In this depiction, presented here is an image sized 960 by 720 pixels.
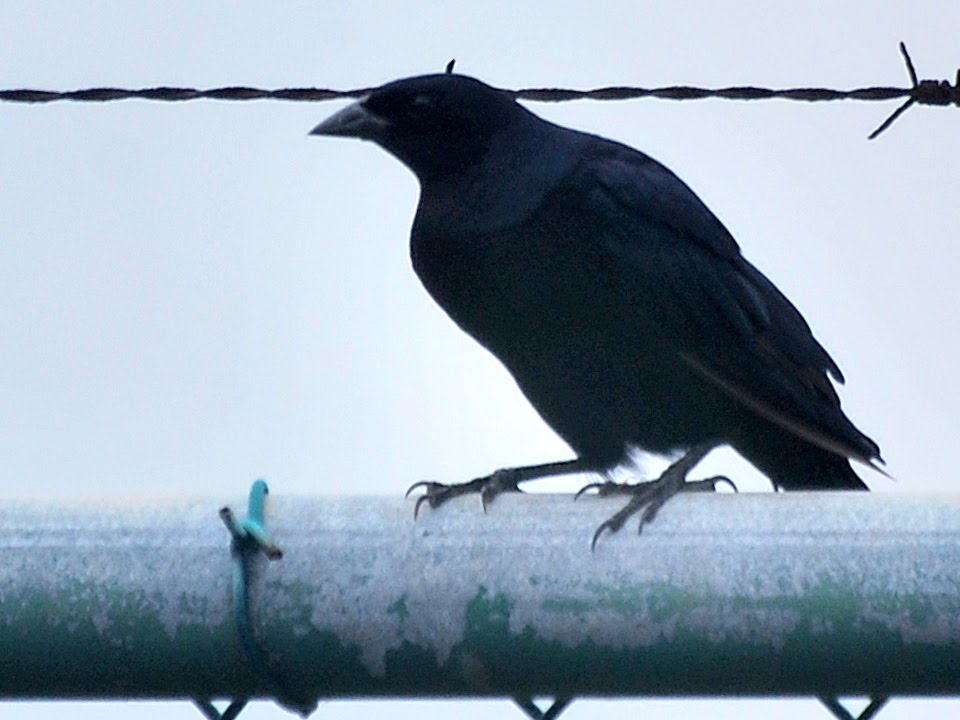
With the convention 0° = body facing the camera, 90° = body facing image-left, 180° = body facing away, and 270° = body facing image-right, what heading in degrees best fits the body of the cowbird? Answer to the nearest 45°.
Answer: approximately 90°
